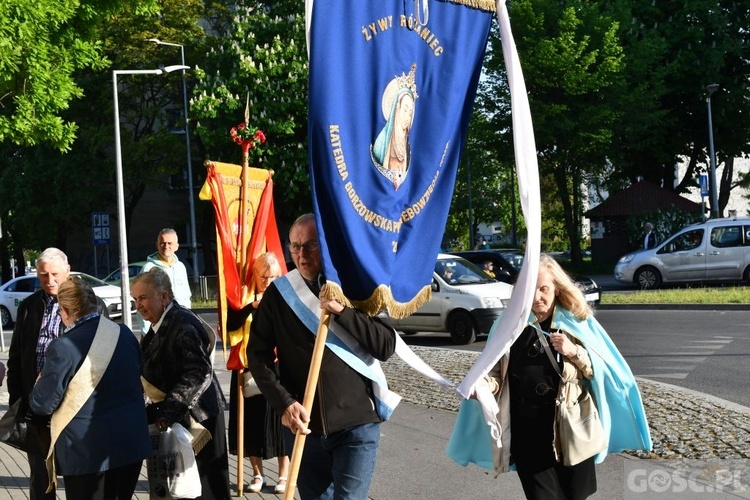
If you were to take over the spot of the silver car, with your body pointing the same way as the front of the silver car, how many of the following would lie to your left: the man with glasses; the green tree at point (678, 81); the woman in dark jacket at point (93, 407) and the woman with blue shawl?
3

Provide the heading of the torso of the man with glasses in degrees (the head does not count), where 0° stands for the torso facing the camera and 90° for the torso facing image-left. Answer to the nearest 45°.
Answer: approximately 0°

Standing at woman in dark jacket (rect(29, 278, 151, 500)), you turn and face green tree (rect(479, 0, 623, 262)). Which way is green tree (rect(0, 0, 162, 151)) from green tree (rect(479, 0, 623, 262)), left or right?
left

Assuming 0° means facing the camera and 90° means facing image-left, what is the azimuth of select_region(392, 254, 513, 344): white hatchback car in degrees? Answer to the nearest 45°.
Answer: approximately 315°

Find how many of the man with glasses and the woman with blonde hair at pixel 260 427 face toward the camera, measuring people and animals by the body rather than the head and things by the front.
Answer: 2

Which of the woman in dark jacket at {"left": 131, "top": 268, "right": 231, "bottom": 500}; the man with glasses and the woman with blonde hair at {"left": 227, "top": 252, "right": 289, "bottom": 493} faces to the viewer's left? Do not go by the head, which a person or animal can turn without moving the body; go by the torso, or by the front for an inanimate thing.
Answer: the woman in dark jacket

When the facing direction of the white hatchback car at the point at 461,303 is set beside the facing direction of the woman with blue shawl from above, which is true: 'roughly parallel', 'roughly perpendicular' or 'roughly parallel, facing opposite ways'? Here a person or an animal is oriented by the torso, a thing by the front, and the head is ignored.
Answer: roughly perpendicular

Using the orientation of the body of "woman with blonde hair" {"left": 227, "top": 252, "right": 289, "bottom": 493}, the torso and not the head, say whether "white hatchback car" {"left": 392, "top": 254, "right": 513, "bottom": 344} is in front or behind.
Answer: behind

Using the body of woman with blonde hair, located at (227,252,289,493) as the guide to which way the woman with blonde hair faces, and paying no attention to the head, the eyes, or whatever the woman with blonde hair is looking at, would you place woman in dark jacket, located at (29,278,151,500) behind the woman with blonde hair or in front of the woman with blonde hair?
in front

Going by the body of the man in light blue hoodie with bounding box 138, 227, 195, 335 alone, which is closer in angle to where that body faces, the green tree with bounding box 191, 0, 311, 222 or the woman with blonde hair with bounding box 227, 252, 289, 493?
the woman with blonde hair

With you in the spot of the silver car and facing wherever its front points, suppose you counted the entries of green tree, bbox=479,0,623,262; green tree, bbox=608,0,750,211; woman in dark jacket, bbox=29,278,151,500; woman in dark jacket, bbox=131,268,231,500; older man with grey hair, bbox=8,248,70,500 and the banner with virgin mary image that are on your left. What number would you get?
4
